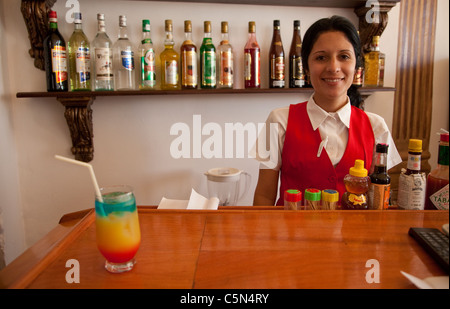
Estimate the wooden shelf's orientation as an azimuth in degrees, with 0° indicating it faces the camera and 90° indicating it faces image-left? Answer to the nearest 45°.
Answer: approximately 0°

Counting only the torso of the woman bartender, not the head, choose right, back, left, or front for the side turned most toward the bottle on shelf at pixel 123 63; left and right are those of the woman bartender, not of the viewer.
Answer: right

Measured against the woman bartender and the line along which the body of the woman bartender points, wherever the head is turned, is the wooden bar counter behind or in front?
in front

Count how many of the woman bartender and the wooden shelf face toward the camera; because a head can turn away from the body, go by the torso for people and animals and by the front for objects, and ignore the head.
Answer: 2

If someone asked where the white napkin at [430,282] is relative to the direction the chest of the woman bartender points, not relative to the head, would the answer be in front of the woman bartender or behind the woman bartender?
in front

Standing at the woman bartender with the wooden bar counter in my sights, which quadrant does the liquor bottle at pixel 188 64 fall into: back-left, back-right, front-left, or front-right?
back-right

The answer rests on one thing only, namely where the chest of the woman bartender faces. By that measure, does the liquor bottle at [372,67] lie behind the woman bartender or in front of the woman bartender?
behind
